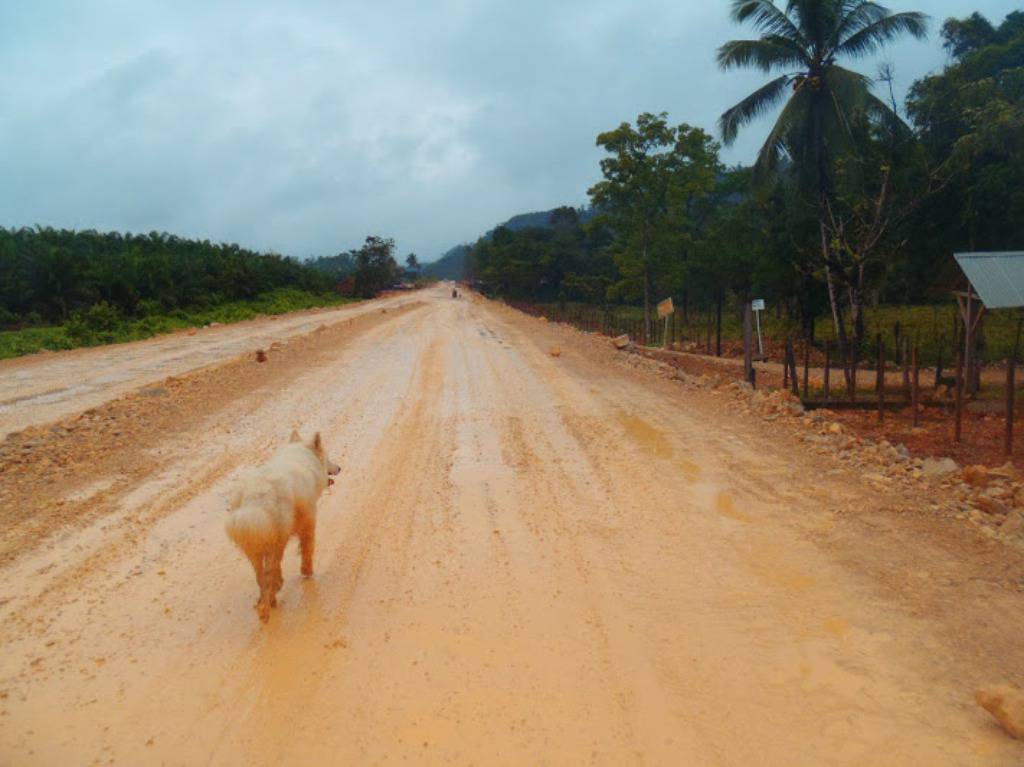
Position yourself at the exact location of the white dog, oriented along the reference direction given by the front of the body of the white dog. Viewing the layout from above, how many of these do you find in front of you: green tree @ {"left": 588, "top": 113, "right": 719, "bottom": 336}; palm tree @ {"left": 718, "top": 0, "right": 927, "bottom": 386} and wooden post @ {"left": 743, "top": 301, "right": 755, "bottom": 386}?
3

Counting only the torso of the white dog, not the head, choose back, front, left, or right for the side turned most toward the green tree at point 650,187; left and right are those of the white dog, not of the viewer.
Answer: front

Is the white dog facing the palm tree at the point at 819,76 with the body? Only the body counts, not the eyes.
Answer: yes

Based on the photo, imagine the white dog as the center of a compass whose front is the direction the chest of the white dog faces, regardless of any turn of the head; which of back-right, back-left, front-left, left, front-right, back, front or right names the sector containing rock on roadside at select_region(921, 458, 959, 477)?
front-right

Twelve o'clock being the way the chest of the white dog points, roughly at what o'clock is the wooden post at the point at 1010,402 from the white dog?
The wooden post is roughly at 1 o'clock from the white dog.

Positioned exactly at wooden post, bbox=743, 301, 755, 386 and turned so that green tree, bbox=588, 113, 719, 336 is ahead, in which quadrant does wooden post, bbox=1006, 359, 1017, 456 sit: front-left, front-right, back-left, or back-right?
back-right

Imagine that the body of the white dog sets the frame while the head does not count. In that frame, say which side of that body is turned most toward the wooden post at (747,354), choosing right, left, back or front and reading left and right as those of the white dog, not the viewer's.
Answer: front

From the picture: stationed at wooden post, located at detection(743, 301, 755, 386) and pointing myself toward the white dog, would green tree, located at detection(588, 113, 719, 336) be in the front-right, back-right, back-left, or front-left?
back-right

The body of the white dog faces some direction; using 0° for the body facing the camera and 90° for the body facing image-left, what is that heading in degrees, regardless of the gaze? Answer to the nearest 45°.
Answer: approximately 225°
